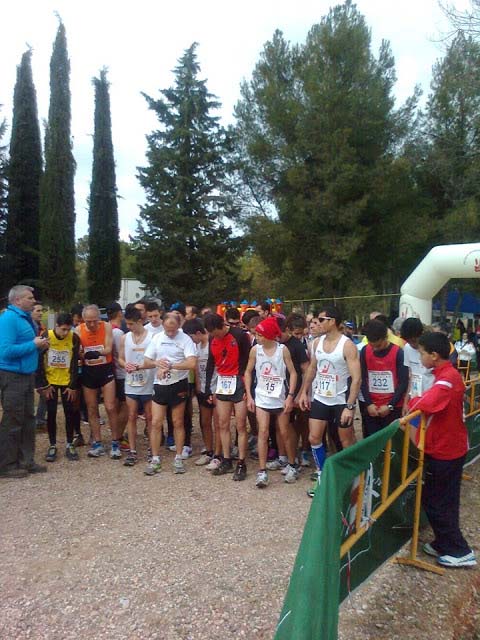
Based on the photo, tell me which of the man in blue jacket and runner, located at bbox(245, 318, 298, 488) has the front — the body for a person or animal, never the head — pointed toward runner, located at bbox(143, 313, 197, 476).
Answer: the man in blue jacket

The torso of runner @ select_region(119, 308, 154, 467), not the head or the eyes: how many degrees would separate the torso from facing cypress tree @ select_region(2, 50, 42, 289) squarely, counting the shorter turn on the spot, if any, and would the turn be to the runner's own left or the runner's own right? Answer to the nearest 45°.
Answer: approximately 180°

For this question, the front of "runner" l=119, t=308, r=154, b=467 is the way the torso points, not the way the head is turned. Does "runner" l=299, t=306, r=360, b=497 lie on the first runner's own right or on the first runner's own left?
on the first runner's own left

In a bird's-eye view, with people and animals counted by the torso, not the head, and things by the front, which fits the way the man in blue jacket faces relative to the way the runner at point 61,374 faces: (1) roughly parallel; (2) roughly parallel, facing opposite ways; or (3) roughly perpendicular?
roughly perpendicular

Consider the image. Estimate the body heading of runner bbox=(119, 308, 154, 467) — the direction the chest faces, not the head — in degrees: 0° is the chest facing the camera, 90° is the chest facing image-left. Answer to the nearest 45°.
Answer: approximately 0°

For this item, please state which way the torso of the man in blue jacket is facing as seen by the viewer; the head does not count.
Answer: to the viewer's right

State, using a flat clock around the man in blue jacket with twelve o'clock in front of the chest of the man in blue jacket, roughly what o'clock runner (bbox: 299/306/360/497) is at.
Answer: The runner is roughly at 1 o'clock from the man in blue jacket.

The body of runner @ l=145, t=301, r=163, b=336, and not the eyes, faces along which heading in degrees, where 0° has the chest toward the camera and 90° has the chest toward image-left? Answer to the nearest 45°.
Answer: approximately 0°

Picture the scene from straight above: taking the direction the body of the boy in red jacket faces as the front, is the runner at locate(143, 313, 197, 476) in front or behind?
in front

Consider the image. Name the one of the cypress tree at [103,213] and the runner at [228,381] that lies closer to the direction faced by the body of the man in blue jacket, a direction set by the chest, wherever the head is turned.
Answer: the runner

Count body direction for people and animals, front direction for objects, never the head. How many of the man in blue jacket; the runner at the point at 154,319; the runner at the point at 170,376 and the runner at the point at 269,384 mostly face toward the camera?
3

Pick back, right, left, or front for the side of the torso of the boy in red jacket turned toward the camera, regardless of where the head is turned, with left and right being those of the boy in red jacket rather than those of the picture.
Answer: left
